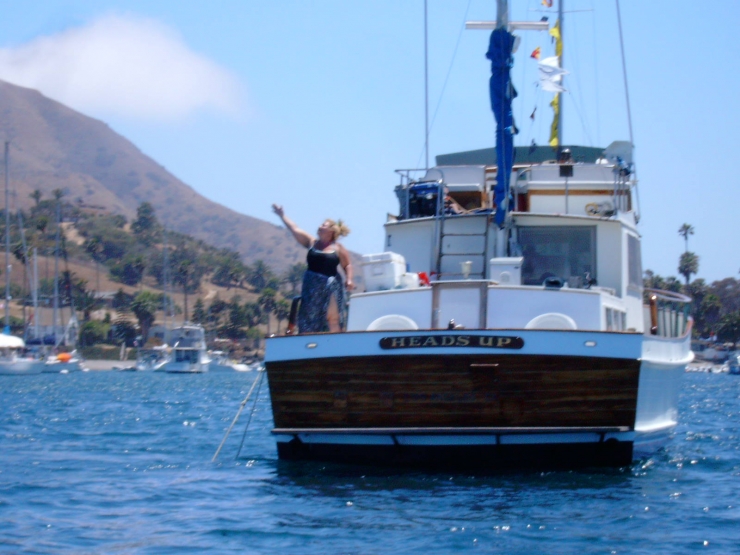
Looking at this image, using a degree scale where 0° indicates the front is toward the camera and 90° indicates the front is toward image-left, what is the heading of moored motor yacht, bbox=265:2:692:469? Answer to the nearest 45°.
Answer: approximately 180°

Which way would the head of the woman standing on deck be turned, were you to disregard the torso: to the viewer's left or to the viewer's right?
to the viewer's left
